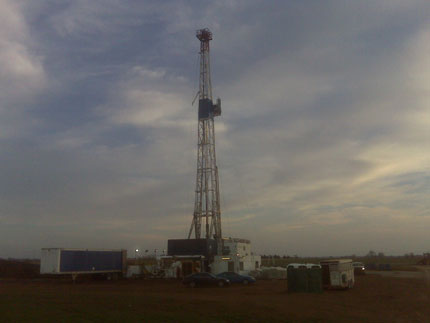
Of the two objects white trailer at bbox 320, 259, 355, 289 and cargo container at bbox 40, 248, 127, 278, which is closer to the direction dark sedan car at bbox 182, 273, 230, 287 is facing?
the white trailer
